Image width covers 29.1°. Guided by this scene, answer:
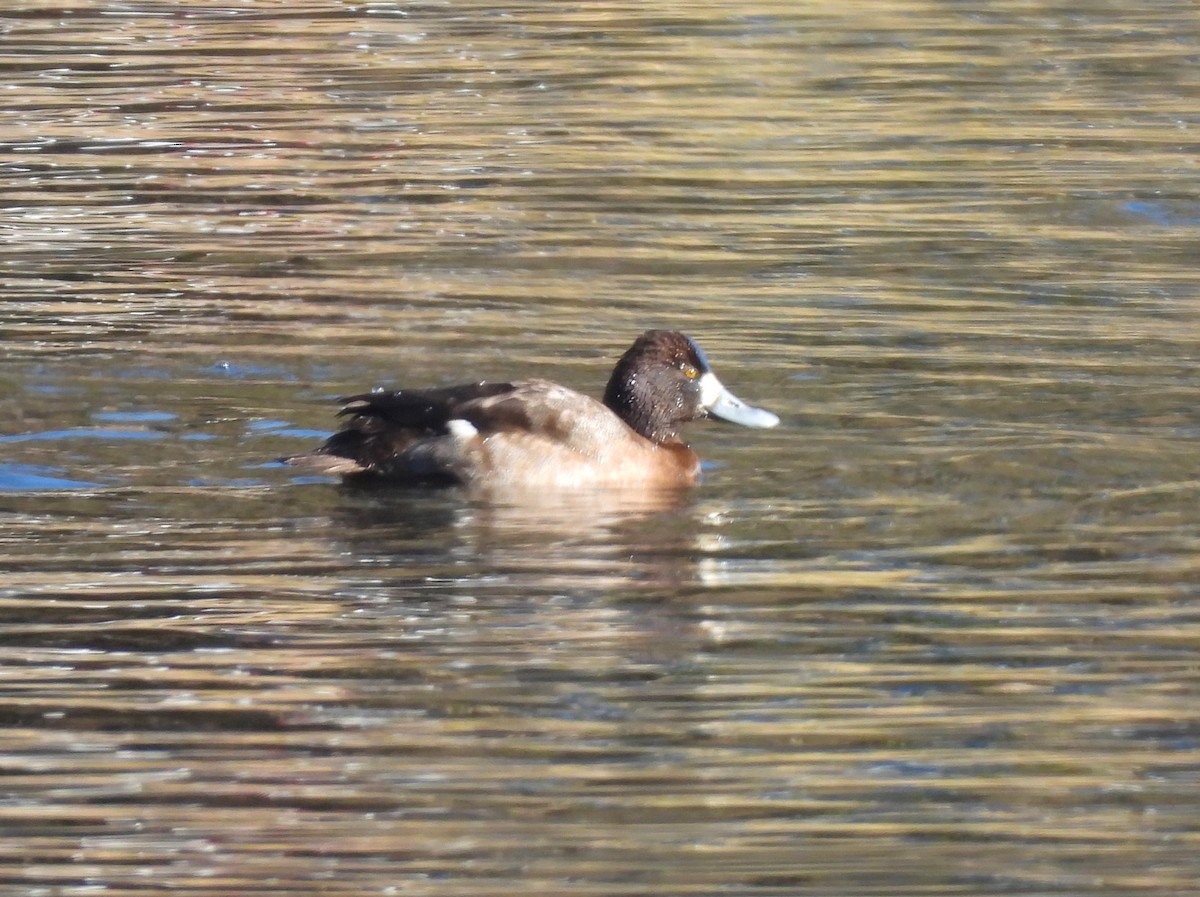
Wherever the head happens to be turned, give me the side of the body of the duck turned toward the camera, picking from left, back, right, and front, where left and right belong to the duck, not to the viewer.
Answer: right
